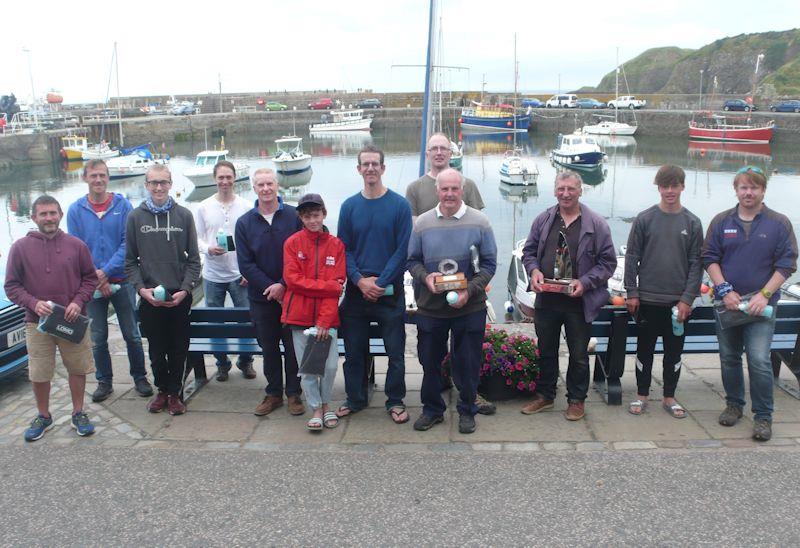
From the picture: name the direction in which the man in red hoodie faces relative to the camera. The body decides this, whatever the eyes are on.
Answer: toward the camera

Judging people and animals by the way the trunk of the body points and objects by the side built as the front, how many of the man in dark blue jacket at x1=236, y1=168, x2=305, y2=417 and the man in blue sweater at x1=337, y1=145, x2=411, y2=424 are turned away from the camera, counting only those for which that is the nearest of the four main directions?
0

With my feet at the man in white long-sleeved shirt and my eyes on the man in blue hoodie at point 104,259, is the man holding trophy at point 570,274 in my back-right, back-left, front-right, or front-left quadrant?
back-left

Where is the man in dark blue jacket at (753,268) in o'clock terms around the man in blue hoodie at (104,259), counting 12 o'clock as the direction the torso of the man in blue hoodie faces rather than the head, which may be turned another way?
The man in dark blue jacket is roughly at 10 o'clock from the man in blue hoodie.

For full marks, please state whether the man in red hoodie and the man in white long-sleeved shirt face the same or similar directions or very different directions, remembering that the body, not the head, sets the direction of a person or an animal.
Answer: same or similar directions

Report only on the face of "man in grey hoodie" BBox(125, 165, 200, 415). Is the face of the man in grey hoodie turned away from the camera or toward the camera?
toward the camera

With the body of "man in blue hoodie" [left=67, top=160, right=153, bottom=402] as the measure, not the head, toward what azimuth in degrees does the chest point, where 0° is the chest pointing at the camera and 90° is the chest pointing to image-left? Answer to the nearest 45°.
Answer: approximately 0°

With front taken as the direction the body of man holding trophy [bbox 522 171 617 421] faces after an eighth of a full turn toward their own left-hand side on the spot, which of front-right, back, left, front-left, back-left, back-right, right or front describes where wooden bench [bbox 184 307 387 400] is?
back-right

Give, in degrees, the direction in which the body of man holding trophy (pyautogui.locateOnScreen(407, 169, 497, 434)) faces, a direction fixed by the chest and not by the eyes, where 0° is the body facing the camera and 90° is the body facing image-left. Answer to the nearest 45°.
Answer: approximately 0°

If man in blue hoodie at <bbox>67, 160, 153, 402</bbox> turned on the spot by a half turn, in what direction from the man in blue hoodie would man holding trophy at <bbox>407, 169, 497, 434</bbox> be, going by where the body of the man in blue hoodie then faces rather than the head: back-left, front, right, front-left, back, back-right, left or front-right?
back-right

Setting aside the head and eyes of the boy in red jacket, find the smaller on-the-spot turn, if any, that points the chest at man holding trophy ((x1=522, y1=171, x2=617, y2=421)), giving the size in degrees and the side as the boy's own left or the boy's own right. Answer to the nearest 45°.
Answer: approximately 90° to the boy's own left

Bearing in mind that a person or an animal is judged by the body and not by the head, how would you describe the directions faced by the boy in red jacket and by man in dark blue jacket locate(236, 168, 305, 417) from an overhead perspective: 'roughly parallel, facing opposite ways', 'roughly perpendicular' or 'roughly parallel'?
roughly parallel

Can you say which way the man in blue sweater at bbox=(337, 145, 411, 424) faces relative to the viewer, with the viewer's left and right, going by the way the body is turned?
facing the viewer

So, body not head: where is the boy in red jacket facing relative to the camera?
toward the camera

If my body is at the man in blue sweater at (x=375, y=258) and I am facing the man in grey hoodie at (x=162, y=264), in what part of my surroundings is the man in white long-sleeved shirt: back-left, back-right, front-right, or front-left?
front-right
